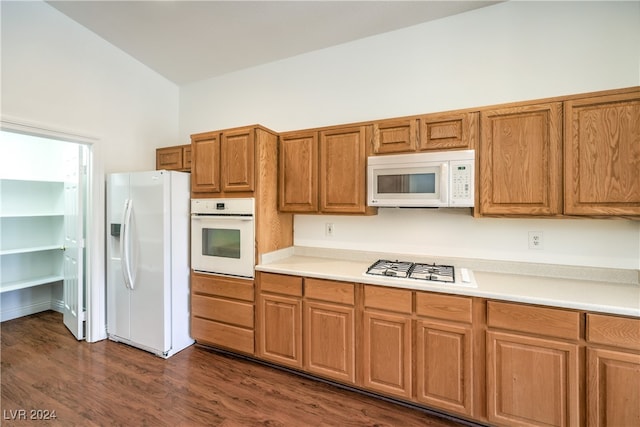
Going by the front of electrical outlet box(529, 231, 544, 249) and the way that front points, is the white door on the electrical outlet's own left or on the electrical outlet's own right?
on the electrical outlet's own right

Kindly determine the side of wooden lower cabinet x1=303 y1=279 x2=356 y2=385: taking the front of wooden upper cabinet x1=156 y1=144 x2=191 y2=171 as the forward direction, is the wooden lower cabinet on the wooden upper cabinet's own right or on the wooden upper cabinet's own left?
on the wooden upper cabinet's own left

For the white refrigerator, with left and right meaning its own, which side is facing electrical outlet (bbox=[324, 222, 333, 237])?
left

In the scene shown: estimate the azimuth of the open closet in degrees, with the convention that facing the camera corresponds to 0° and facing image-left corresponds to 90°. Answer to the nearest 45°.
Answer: approximately 315°

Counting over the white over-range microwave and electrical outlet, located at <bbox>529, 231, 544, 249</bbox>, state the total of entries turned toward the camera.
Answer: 2

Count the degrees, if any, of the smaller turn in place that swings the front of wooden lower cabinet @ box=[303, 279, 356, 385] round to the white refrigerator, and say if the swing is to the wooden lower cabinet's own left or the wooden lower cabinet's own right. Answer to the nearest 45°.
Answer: approximately 45° to the wooden lower cabinet's own right

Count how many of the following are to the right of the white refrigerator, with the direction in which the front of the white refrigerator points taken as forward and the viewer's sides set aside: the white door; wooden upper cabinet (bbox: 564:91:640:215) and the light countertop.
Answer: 1

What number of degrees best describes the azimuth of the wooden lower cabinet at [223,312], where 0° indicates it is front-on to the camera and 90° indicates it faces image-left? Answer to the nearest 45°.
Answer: approximately 45°

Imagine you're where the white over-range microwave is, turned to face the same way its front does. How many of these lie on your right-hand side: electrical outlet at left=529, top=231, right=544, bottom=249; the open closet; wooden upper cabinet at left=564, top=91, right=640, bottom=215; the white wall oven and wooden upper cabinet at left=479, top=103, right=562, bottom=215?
2

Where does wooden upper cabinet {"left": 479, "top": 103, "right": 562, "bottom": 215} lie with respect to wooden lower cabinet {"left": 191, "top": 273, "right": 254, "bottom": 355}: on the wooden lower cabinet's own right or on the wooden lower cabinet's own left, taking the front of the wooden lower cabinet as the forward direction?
on the wooden lower cabinet's own left

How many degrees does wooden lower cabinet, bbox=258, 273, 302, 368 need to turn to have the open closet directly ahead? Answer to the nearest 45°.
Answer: approximately 90° to its right

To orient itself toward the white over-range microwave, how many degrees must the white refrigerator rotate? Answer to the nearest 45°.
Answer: approximately 90° to its left

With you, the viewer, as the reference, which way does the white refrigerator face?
facing the viewer and to the left of the viewer

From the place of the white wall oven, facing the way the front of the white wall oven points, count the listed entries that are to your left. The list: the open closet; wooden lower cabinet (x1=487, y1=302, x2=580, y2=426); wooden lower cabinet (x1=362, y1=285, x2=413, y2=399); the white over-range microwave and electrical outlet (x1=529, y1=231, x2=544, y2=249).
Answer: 4
